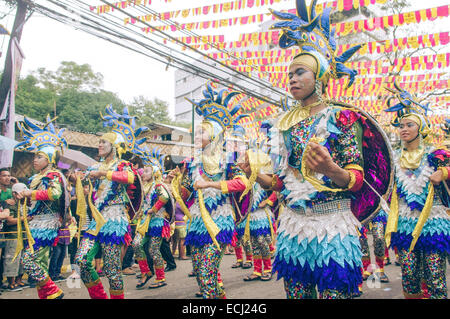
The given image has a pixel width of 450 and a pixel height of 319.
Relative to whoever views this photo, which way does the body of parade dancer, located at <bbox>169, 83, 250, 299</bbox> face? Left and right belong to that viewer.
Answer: facing the viewer and to the left of the viewer

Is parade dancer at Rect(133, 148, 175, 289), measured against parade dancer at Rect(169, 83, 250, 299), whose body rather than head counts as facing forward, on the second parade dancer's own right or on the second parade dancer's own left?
on the second parade dancer's own right

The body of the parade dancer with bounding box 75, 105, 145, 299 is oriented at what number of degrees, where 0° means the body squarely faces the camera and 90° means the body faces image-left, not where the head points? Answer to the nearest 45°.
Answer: approximately 45°

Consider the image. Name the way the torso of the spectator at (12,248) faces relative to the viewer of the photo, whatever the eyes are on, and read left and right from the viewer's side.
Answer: facing to the right of the viewer

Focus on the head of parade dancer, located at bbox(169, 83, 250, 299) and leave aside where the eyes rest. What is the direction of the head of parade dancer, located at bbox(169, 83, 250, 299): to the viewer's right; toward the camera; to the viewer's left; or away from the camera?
to the viewer's left

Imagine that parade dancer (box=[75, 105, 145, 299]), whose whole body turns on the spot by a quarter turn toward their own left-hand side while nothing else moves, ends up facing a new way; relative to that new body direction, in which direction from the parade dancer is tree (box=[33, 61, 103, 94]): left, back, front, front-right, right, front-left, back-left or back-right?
back-left

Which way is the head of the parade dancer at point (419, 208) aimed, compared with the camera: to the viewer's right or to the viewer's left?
to the viewer's left

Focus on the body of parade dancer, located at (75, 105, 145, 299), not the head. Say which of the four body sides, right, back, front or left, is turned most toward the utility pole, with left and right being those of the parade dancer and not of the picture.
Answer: right

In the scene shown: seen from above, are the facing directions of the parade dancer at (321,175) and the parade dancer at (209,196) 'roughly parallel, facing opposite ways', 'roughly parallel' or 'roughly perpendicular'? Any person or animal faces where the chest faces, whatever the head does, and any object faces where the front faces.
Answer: roughly parallel

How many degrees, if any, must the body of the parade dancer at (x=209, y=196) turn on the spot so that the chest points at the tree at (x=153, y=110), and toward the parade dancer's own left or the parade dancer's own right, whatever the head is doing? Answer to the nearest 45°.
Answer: approximately 135° to the parade dancer's own right
